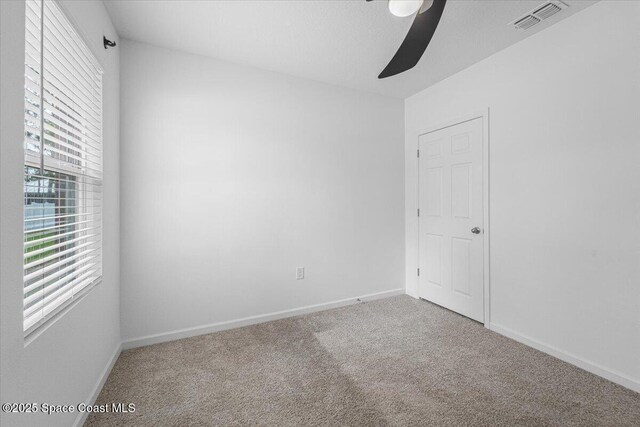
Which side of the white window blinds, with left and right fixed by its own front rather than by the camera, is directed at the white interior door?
front

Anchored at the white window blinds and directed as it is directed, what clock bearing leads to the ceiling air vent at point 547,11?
The ceiling air vent is roughly at 1 o'clock from the white window blinds.

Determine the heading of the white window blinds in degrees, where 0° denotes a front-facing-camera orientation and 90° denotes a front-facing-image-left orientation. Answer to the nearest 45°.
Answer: approximately 270°

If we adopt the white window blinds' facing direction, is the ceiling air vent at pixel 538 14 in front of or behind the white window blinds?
in front
